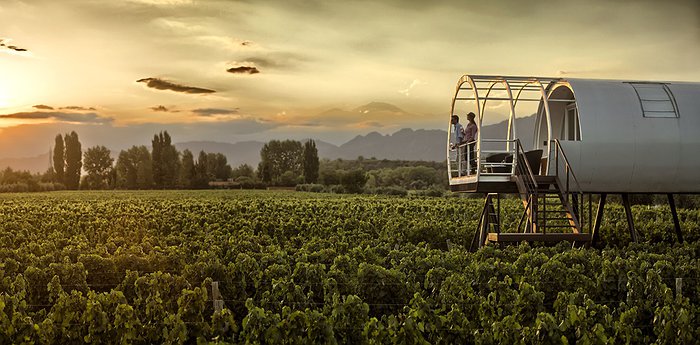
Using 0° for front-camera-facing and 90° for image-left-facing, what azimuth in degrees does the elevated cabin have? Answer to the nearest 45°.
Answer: approximately 90°
